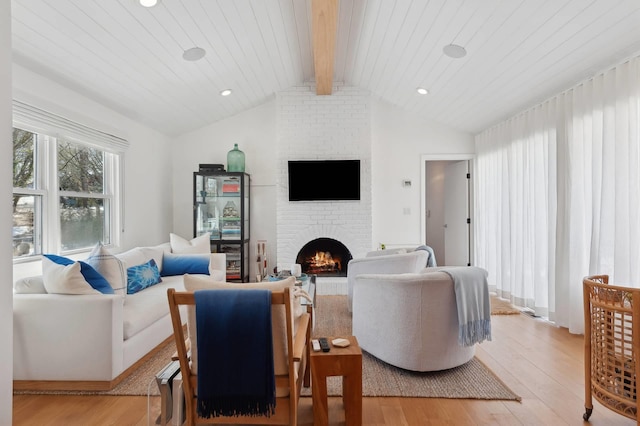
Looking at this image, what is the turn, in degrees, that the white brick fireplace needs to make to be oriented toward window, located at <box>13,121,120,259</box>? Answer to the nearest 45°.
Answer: approximately 45° to its right

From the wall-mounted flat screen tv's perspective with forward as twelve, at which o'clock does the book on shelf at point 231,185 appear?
The book on shelf is roughly at 3 o'clock from the wall-mounted flat screen tv.

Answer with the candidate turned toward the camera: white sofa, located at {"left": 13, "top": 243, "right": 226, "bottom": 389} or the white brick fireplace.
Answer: the white brick fireplace

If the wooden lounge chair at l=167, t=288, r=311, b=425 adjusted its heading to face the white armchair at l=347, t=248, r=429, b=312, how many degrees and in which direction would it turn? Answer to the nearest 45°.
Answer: approximately 45° to its right

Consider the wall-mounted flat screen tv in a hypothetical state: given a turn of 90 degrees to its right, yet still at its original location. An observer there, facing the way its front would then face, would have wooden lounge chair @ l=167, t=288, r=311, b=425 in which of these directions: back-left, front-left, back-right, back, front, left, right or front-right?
left

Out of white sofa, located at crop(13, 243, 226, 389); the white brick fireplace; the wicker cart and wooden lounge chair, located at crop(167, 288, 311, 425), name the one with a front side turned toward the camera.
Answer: the white brick fireplace

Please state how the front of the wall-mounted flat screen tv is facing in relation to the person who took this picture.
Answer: facing the viewer

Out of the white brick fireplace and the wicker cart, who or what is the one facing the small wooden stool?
the white brick fireplace

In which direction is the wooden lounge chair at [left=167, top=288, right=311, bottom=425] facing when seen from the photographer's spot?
facing away from the viewer

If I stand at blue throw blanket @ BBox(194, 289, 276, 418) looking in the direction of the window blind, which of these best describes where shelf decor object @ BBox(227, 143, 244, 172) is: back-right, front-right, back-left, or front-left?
front-right

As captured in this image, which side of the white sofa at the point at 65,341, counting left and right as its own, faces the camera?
right

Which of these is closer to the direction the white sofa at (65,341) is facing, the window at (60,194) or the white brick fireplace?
the white brick fireplace

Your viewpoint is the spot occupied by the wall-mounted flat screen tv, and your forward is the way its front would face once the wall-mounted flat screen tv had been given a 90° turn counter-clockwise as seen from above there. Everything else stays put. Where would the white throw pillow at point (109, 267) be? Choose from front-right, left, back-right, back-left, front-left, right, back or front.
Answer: back-right

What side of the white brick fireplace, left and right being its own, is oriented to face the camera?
front

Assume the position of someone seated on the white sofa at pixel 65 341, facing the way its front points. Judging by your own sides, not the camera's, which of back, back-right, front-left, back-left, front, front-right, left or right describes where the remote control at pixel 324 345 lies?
front-right

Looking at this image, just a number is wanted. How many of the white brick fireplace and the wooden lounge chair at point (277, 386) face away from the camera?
1
